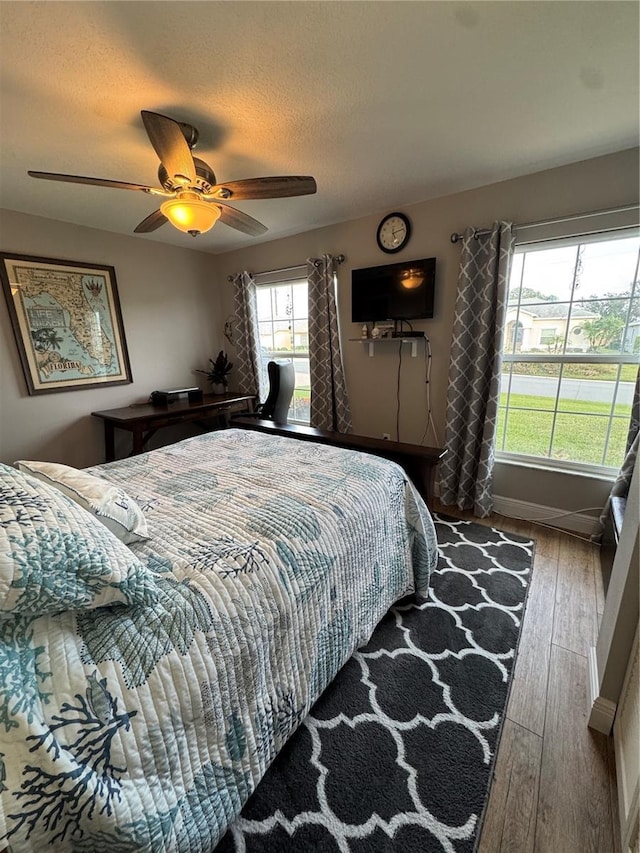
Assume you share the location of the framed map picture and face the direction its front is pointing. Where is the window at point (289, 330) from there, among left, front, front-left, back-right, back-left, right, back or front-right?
front-left

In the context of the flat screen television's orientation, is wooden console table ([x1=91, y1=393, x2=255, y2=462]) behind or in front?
in front

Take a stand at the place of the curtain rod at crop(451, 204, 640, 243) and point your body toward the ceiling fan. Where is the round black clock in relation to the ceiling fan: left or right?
right

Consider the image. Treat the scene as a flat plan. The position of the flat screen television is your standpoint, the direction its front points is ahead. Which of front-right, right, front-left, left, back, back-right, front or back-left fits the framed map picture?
front-right

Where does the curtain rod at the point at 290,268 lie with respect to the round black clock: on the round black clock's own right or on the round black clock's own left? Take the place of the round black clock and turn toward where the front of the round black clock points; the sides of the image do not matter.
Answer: on the round black clock's own right

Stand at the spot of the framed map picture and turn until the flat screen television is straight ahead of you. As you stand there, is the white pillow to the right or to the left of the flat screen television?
right

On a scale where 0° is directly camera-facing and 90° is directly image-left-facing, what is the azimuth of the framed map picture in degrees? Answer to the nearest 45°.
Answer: approximately 315°

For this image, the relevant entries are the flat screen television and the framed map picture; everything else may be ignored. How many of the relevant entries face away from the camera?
0

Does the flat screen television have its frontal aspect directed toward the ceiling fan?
yes

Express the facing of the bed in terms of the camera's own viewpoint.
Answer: facing away from the viewer and to the right of the viewer

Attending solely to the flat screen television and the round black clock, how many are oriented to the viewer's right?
0
